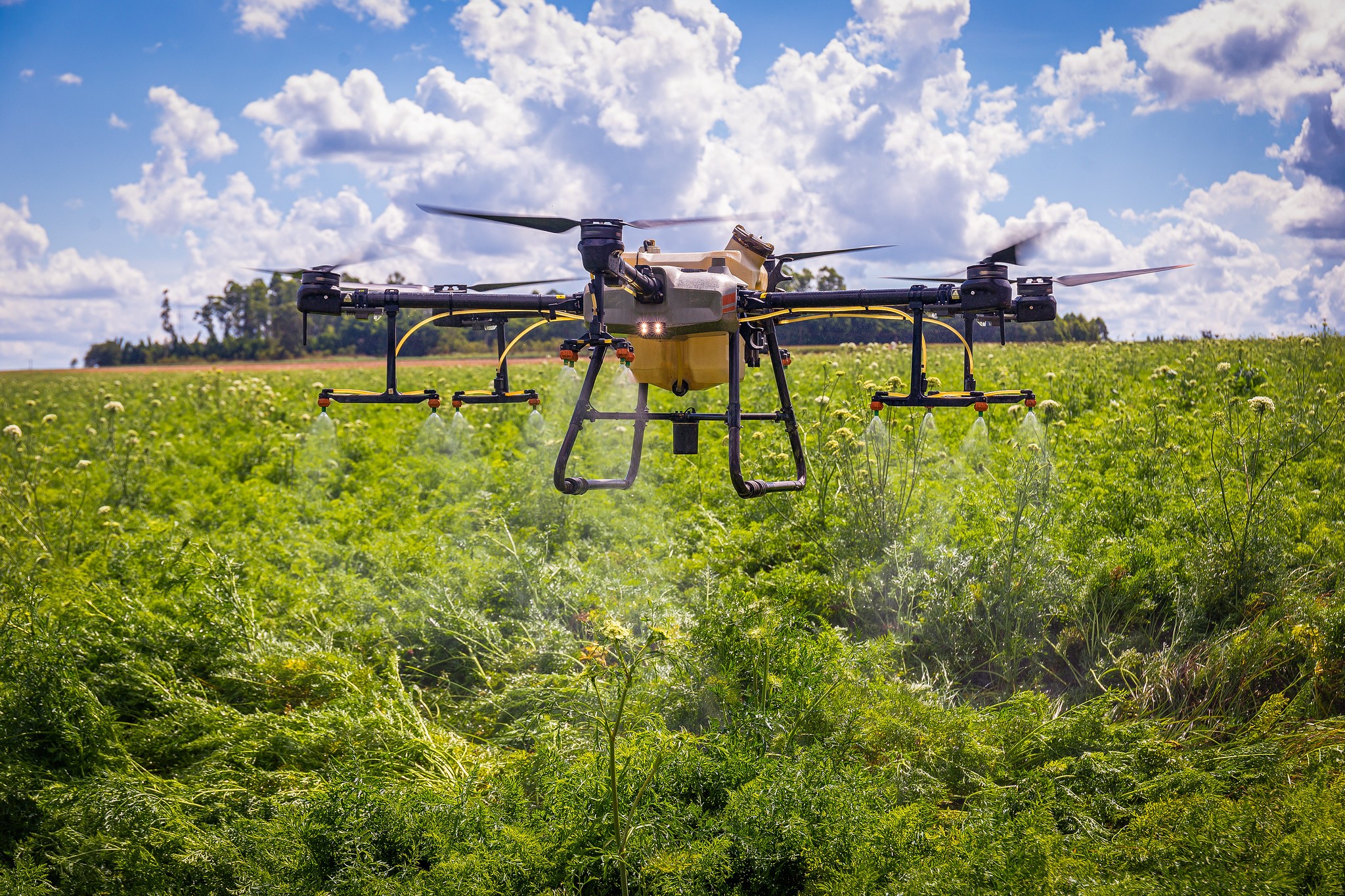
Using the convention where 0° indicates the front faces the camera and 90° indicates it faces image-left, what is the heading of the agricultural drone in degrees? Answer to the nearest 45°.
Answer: approximately 0°

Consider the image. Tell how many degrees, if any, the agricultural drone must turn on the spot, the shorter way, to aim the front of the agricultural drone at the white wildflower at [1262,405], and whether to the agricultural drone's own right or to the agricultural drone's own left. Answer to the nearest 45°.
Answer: approximately 135° to the agricultural drone's own left
